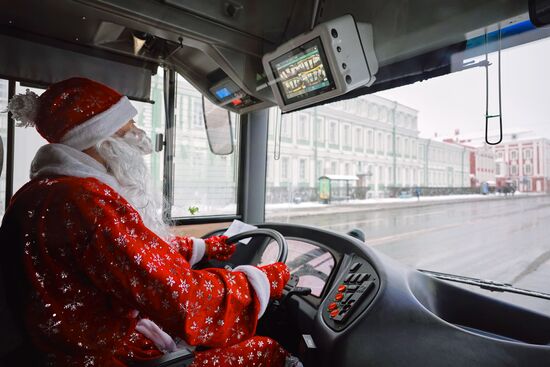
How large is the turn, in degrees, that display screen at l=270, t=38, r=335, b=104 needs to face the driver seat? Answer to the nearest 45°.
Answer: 0° — it already faces it

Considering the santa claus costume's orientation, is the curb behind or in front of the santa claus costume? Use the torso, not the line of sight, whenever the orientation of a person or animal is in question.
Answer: in front

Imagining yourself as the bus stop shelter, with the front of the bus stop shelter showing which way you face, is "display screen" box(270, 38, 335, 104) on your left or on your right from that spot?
on your right

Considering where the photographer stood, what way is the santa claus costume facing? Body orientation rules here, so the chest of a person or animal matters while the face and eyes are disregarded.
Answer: facing away from the viewer and to the right of the viewer

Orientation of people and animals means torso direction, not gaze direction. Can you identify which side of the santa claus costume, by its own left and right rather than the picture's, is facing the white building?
front

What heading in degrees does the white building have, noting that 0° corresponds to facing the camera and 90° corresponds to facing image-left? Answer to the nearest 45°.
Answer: approximately 315°

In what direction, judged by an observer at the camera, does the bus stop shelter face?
facing the viewer and to the right of the viewer

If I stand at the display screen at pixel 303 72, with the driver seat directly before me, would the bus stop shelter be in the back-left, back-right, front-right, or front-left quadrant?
back-right

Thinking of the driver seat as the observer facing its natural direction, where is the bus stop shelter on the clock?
The bus stop shelter is roughly at 11 o'clock from the driver seat.

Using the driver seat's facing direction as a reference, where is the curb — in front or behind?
in front

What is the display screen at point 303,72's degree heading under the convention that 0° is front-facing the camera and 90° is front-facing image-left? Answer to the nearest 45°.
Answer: approximately 45°

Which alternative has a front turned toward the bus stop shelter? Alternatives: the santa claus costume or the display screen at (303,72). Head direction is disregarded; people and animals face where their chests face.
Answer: the santa claus costume

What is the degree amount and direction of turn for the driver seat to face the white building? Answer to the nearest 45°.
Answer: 0° — it already faces it
